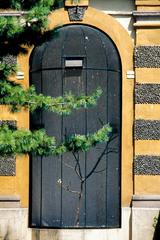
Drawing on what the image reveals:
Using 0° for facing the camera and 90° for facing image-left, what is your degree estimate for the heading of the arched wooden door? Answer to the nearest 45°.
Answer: approximately 0°
